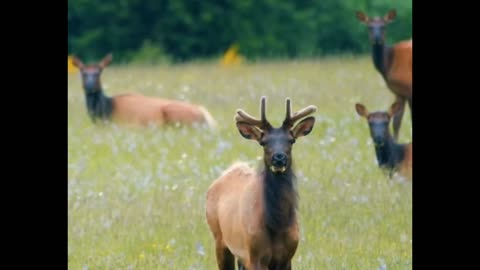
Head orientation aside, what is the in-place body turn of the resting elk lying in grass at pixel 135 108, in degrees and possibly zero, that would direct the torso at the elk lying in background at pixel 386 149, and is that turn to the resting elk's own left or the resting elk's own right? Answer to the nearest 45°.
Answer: approximately 135° to the resting elk's own left

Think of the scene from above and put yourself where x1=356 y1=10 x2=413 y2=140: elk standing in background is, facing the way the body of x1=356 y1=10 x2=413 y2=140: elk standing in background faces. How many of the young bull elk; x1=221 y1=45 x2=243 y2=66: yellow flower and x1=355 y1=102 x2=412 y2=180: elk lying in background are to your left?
2

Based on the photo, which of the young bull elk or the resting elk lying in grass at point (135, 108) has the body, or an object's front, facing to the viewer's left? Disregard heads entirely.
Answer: the resting elk lying in grass

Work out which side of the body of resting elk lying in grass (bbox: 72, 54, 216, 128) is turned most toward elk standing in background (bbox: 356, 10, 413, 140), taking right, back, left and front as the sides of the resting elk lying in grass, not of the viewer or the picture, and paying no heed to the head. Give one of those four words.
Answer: back

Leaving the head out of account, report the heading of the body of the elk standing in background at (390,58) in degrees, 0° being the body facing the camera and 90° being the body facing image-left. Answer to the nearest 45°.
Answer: approximately 90°

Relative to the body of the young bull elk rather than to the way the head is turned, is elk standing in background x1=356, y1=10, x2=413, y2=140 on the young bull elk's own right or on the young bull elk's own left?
on the young bull elk's own left

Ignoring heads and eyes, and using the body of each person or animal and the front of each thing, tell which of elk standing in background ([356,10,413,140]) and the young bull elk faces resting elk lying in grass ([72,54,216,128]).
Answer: the elk standing in background

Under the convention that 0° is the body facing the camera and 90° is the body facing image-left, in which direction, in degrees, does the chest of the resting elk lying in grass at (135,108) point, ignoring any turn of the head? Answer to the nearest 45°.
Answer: approximately 90°

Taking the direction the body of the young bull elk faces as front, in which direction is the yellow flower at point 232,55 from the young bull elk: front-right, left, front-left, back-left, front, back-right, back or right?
back-left

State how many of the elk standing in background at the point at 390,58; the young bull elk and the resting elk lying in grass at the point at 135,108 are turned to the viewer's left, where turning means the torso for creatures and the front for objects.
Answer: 2

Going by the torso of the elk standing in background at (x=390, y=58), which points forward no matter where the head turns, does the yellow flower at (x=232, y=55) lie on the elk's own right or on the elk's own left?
on the elk's own right

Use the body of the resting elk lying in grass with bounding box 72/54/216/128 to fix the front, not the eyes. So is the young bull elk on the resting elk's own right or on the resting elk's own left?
on the resting elk's own left
